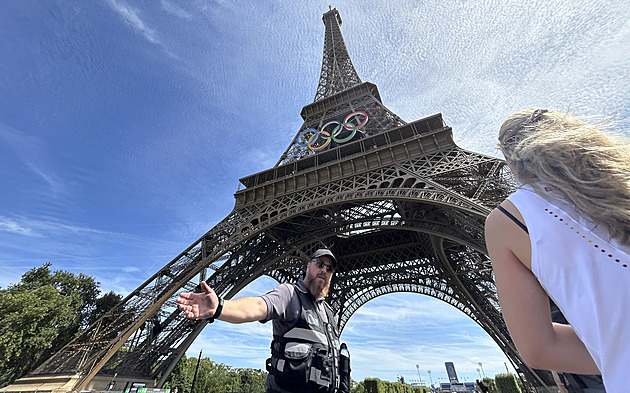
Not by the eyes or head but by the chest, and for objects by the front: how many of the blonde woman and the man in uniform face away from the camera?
1

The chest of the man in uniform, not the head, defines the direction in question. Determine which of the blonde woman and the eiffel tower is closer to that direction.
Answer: the blonde woman

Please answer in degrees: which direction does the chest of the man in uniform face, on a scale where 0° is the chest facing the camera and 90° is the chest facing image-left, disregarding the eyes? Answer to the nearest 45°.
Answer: approximately 315°

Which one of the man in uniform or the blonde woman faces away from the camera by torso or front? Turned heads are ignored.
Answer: the blonde woman

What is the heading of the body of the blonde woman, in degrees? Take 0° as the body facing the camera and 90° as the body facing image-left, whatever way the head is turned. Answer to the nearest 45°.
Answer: approximately 180°

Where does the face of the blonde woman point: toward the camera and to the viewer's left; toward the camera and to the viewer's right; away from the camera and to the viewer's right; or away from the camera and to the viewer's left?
away from the camera and to the viewer's left

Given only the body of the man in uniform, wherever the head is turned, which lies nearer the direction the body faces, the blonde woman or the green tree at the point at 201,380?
the blonde woman

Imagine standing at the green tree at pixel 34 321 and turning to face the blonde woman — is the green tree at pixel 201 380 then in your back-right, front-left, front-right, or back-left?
back-left
